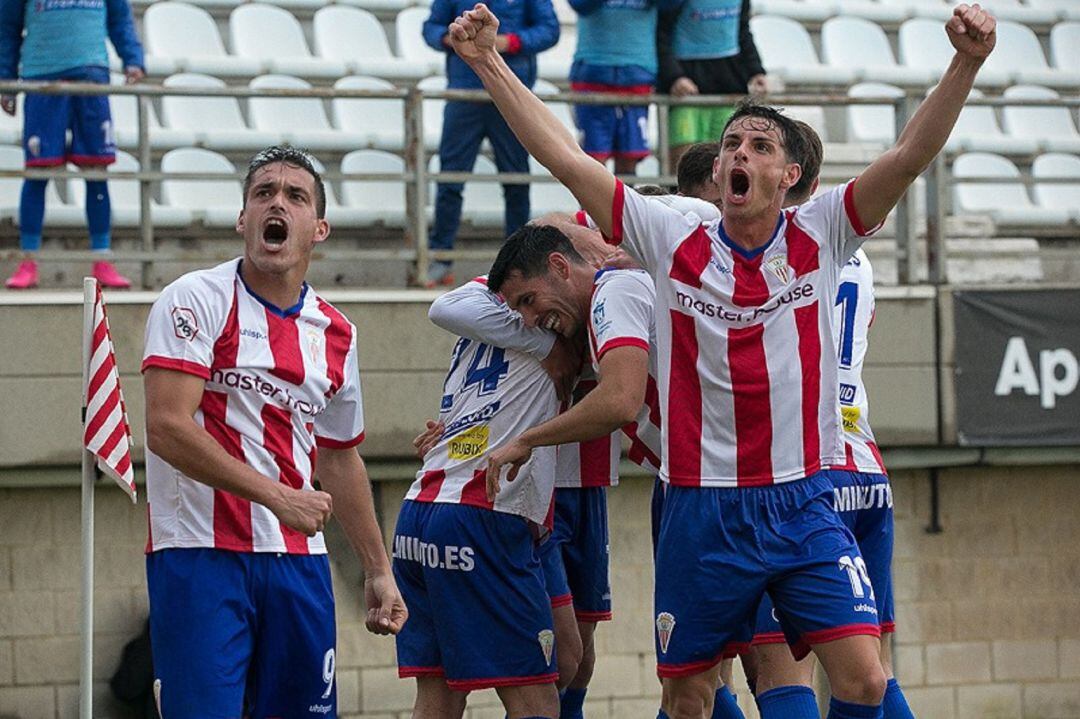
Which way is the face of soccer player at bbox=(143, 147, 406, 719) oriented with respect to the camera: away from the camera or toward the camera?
toward the camera

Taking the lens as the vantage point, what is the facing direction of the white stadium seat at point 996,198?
facing the viewer and to the right of the viewer

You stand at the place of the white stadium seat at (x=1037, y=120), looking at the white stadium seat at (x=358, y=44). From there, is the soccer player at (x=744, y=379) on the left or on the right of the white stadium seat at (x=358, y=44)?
left

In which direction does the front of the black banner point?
toward the camera

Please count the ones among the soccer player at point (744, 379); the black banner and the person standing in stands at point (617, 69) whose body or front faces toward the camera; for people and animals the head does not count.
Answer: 3

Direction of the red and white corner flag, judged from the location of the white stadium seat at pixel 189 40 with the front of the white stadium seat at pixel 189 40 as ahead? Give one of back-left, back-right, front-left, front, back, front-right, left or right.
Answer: front-right

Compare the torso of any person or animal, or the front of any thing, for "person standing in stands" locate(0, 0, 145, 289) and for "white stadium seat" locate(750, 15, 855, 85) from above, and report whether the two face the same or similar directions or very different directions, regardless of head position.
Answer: same or similar directions

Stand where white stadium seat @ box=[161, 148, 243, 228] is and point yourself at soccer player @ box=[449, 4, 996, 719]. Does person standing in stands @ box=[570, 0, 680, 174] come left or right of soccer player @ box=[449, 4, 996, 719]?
left

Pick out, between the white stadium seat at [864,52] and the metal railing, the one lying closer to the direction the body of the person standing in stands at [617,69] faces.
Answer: the metal railing

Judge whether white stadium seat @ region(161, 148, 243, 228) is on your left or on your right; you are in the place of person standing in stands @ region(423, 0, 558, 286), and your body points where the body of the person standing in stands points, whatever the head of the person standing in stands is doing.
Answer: on your right

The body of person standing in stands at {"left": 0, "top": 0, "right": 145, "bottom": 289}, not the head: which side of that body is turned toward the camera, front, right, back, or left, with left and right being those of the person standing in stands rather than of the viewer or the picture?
front

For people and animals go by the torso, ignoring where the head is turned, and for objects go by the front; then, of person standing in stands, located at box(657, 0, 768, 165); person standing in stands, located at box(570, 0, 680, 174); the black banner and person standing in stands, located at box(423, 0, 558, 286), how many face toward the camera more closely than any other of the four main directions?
4
